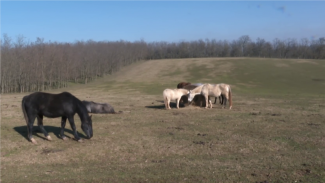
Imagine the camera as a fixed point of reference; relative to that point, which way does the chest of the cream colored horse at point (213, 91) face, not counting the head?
to the viewer's left

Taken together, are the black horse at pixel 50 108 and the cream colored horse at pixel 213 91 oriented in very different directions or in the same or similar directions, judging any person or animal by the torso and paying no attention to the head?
very different directions

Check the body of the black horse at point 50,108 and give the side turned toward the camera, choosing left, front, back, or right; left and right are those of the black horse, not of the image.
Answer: right

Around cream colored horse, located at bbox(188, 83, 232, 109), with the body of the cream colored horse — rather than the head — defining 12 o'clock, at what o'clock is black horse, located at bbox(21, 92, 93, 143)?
The black horse is roughly at 10 o'clock from the cream colored horse.
